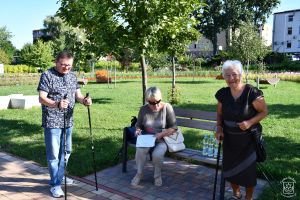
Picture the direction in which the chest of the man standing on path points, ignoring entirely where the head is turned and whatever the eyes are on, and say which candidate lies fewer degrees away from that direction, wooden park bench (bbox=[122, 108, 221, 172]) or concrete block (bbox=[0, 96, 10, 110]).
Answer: the wooden park bench

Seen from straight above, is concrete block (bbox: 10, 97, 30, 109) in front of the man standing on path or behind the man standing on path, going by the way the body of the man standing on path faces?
behind

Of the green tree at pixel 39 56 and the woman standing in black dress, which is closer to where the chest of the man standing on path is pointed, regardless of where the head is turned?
the woman standing in black dress

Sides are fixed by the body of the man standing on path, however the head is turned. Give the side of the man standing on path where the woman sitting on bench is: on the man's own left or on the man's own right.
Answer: on the man's own left

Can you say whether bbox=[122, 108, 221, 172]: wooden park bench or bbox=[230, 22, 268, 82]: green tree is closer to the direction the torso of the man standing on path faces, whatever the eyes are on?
the wooden park bench

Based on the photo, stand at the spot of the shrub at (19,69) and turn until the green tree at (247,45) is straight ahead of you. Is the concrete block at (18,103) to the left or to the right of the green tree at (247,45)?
right

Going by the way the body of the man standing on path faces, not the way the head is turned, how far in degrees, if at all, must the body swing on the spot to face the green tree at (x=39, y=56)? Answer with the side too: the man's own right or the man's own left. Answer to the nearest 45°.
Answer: approximately 135° to the man's own left

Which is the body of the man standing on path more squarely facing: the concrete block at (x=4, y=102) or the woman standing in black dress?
the woman standing in black dress

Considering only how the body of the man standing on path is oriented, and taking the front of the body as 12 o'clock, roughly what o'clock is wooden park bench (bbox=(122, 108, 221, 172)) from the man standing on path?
The wooden park bench is roughly at 10 o'clock from the man standing on path.

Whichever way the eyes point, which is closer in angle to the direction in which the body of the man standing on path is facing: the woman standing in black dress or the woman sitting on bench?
the woman standing in black dress

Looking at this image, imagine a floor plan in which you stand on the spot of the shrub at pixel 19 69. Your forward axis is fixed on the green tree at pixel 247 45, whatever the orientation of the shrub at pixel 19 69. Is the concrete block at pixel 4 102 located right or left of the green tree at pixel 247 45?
right

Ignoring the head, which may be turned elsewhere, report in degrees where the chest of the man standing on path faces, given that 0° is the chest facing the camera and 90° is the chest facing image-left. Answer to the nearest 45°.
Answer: approximately 315°

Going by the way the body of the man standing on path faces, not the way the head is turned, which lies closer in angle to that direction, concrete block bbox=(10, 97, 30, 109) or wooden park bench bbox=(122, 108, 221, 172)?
the wooden park bench
